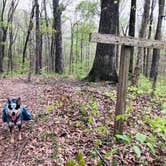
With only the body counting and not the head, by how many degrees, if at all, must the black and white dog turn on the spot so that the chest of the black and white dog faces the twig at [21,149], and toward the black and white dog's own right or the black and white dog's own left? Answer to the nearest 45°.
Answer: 0° — it already faces it

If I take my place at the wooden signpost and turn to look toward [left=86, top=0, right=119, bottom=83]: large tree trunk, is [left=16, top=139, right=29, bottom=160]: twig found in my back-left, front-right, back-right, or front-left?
back-left

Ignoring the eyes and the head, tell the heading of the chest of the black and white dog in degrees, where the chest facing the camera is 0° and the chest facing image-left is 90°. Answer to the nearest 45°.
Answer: approximately 0°

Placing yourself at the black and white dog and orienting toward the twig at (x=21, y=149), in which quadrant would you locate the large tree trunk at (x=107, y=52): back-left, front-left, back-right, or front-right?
back-left

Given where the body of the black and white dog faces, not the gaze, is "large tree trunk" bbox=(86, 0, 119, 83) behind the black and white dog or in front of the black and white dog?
behind

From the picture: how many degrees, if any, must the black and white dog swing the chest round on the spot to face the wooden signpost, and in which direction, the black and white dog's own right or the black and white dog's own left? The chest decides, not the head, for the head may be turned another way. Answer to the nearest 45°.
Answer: approximately 90° to the black and white dog's own left
